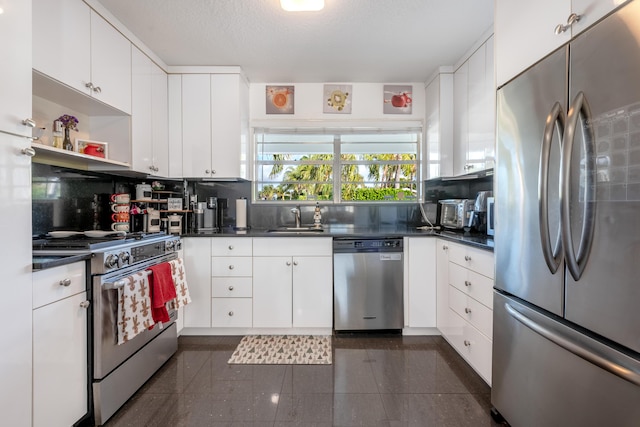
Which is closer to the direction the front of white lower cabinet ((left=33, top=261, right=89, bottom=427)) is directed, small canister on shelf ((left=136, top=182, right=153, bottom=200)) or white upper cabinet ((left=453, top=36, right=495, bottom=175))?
the white upper cabinet

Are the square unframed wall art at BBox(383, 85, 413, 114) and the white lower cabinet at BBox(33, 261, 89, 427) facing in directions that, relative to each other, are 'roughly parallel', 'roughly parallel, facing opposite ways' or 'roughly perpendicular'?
roughly perpendicular

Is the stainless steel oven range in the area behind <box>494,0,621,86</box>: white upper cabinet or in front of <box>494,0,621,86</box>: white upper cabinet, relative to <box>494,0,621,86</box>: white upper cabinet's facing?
in front

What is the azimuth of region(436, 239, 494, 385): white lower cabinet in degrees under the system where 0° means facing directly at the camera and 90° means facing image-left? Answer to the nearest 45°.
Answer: approximately 45°

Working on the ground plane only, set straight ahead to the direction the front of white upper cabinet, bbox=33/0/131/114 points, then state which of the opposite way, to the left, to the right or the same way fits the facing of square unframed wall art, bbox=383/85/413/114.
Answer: to the right

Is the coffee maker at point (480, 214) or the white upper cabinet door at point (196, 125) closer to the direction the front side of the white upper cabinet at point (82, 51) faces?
the coffee maker

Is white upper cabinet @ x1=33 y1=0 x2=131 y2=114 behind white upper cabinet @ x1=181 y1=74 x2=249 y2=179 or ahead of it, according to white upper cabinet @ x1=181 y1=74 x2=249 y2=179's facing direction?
ahead

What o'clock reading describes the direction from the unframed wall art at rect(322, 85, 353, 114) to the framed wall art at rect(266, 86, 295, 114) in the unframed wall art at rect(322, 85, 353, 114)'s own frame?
the framed wall art at rect(266, 86, 295, 114) is roughly at 3 o'clock from the unframed wall art at rect(322, 85, 353, 114).
